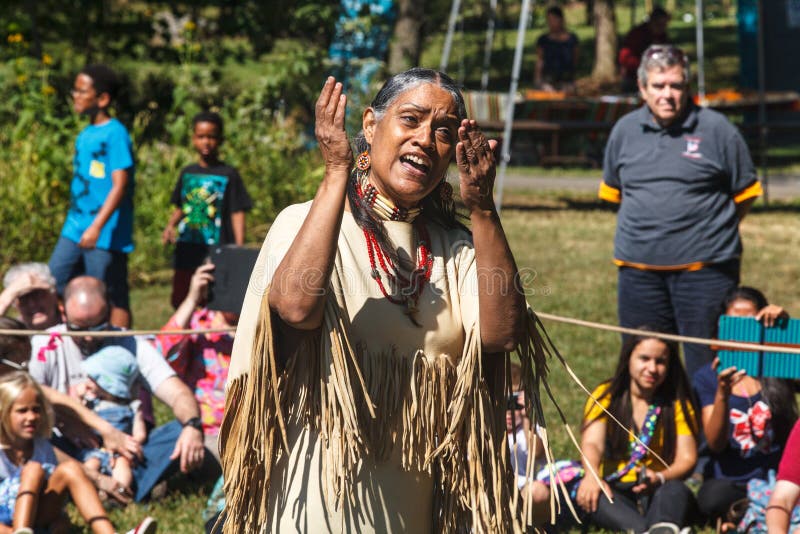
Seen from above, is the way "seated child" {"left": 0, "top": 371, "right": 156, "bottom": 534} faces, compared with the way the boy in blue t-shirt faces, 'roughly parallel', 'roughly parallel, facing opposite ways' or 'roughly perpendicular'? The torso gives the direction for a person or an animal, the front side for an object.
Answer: roughly perpendicular

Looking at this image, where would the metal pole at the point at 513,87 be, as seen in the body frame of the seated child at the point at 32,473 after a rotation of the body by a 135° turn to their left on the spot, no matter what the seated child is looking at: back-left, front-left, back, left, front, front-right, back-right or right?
front-right

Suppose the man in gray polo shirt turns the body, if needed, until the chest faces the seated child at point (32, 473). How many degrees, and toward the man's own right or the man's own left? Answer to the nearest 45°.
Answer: approximately 45° to the man's own right

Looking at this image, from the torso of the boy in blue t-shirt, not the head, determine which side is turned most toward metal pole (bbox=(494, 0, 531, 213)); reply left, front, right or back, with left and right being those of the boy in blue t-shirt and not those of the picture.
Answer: back

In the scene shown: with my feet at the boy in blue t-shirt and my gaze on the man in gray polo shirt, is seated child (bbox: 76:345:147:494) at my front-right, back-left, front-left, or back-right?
front-right

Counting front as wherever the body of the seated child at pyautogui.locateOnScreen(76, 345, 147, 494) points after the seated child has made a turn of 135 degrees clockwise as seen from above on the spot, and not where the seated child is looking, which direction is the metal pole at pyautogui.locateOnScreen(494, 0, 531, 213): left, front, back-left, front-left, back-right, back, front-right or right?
front-right

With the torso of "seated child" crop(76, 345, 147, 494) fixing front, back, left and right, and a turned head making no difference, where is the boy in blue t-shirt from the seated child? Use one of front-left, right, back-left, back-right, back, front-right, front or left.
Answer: back-right

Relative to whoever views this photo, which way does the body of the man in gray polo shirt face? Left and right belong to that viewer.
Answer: facing the viewer

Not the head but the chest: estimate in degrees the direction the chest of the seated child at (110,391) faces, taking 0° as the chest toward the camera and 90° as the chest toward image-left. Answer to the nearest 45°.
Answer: approximately 45°

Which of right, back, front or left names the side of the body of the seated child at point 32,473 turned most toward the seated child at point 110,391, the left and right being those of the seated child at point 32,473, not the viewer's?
left

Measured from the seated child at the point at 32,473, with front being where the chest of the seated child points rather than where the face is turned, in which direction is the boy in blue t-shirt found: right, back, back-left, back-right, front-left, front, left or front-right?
back-left
